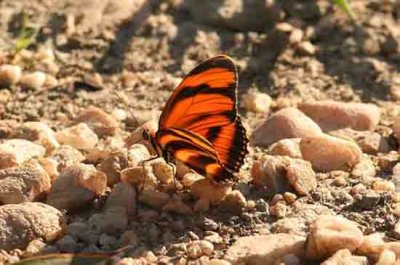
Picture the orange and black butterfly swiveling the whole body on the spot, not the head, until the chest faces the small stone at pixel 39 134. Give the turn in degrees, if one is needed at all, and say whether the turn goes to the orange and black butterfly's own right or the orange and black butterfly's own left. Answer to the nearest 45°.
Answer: approximately 45° to the orange and black butterfly's own right

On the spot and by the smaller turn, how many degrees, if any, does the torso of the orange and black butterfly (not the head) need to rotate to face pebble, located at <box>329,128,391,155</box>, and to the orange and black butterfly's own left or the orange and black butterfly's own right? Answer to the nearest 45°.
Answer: approximately 135° to the orange and black butterfly's own right

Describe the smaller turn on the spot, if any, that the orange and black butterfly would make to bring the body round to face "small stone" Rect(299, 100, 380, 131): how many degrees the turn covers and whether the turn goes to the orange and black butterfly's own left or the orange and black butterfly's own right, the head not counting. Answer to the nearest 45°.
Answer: approximately 135° to the orange and black butterfly's own right

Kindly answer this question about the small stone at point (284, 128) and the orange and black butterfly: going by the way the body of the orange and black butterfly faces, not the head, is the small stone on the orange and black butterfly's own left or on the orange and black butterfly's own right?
on the orange and black butterfly's own right

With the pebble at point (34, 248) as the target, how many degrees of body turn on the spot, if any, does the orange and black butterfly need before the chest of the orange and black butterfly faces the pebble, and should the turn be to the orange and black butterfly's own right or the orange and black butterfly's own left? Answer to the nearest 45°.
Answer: approximately 45° to the orange and black butterfly's own left

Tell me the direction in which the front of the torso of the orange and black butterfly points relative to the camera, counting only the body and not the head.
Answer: to the viewer's left

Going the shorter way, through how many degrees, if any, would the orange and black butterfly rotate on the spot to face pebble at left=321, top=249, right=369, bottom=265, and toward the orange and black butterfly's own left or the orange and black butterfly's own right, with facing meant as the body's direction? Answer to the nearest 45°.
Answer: approximately 135° to the orange and black butterfly's own left

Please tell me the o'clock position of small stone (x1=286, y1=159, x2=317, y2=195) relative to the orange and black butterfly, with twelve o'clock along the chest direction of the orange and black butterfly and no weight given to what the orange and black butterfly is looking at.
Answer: The small stone is roughly at 6 o'clock from the orange and black butterfly.

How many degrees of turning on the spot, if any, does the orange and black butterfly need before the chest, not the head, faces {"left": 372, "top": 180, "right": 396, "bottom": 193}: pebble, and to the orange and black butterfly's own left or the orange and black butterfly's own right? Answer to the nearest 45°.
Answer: approximately 180°
